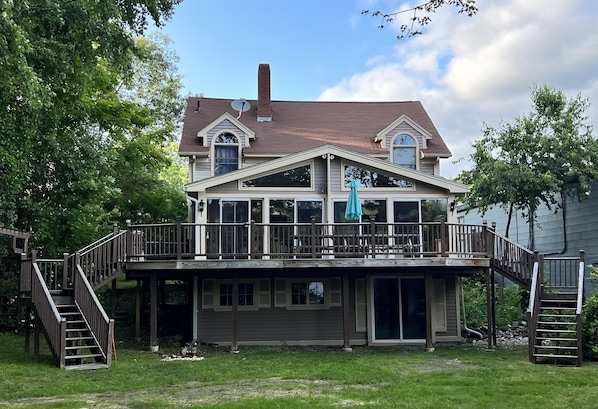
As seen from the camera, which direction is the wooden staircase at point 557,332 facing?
toward the camera

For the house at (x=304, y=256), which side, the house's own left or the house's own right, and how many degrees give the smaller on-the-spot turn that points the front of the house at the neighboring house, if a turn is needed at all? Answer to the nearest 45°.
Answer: approximately 135° to the house's own left

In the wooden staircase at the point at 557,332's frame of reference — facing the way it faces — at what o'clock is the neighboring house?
The neighboring house is roughly at 6 o'clock from the wooden staircase.

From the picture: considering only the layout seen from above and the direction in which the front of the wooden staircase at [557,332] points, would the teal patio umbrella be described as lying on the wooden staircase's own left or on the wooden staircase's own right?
on the wooden staircase's own right

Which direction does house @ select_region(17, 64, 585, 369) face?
toward the camera

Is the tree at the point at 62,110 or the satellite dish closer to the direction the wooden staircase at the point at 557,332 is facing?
the tree

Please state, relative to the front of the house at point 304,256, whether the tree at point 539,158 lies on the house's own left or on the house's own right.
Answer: on the house's own left

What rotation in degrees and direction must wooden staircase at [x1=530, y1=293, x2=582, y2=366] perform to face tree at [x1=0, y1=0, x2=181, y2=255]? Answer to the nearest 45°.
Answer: approximately 90° to its right

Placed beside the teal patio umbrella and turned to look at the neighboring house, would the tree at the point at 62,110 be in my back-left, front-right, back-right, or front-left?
back-left
